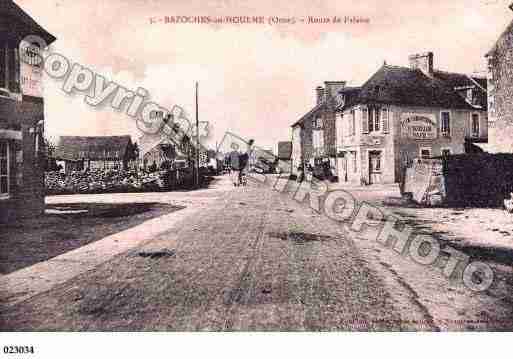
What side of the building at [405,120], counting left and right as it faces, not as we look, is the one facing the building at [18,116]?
front

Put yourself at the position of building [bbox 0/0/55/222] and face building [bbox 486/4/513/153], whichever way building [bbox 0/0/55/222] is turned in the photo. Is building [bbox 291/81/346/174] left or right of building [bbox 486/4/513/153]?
left

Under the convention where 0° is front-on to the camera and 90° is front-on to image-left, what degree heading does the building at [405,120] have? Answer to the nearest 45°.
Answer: approximately 45°

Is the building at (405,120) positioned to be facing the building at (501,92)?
no
